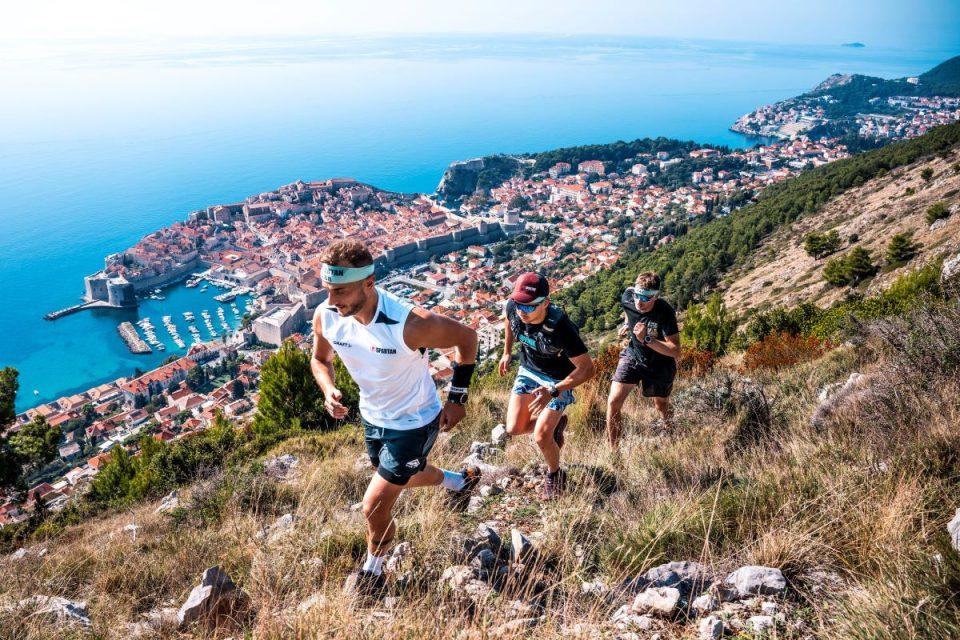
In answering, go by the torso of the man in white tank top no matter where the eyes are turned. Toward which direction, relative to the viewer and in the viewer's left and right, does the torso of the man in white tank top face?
facing the viewer and to the left of the viewer

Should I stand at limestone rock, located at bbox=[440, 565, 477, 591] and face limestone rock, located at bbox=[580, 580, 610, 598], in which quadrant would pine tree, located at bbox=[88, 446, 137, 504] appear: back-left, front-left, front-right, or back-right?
back-left

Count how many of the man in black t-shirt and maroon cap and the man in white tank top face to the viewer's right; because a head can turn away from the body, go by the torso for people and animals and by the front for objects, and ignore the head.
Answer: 0

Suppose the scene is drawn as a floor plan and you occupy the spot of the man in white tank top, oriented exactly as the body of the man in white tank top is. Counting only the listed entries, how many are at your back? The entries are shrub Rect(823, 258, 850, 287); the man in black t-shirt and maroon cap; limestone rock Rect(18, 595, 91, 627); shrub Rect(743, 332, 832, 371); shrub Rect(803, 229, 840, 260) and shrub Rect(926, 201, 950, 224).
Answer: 5

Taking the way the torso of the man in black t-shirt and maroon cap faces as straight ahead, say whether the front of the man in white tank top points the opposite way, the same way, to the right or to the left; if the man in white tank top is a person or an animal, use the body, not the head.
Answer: the same way

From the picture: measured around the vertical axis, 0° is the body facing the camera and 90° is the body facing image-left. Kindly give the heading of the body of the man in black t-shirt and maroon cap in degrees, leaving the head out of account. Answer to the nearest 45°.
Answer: approximately 45°

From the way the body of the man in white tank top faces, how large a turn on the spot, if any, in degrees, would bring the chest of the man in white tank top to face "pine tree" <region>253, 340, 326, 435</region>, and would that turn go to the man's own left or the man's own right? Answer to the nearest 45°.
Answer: approximately 135° to the man's own right

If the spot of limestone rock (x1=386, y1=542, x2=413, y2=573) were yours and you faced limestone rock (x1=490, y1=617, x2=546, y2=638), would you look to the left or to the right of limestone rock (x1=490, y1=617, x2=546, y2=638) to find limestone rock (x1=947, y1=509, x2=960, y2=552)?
left

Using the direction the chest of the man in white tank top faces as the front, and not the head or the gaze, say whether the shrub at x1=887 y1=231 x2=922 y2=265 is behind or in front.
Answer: behind

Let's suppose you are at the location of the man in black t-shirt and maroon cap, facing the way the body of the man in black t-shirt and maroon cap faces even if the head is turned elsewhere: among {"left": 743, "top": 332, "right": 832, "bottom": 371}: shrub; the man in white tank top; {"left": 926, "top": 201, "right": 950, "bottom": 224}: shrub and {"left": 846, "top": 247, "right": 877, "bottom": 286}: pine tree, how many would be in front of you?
1

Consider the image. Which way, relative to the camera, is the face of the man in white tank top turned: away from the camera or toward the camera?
toward the camera

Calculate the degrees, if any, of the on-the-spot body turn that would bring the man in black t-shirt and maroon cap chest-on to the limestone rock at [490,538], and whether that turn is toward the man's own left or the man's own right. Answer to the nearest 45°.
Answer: approximately 45° to the man's own left
